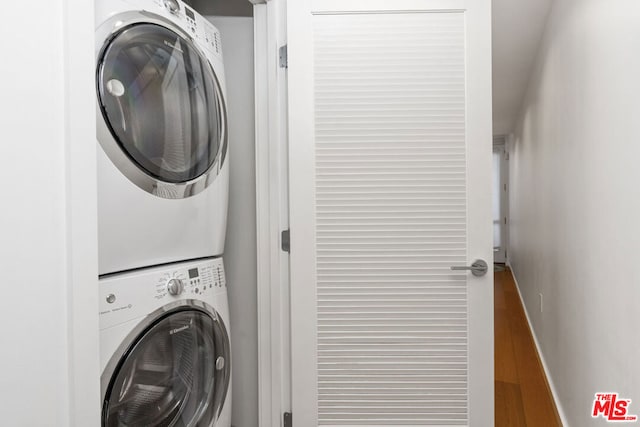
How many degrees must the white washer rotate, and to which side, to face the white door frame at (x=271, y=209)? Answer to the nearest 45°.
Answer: approximately 90° to its left

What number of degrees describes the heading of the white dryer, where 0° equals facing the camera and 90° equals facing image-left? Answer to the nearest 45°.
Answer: approximately 315°

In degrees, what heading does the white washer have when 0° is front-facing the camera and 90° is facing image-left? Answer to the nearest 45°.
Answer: approximately 315°
